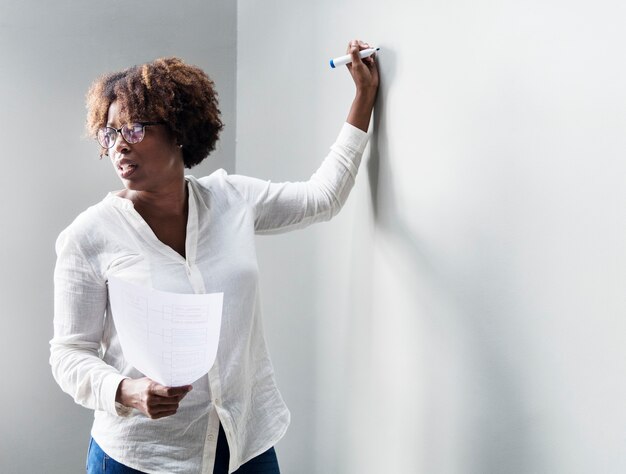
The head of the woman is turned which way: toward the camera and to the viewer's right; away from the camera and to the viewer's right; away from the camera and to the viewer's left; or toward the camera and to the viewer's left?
toward the camera and to the viewer's left

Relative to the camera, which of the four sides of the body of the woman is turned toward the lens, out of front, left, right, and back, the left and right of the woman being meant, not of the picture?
front
